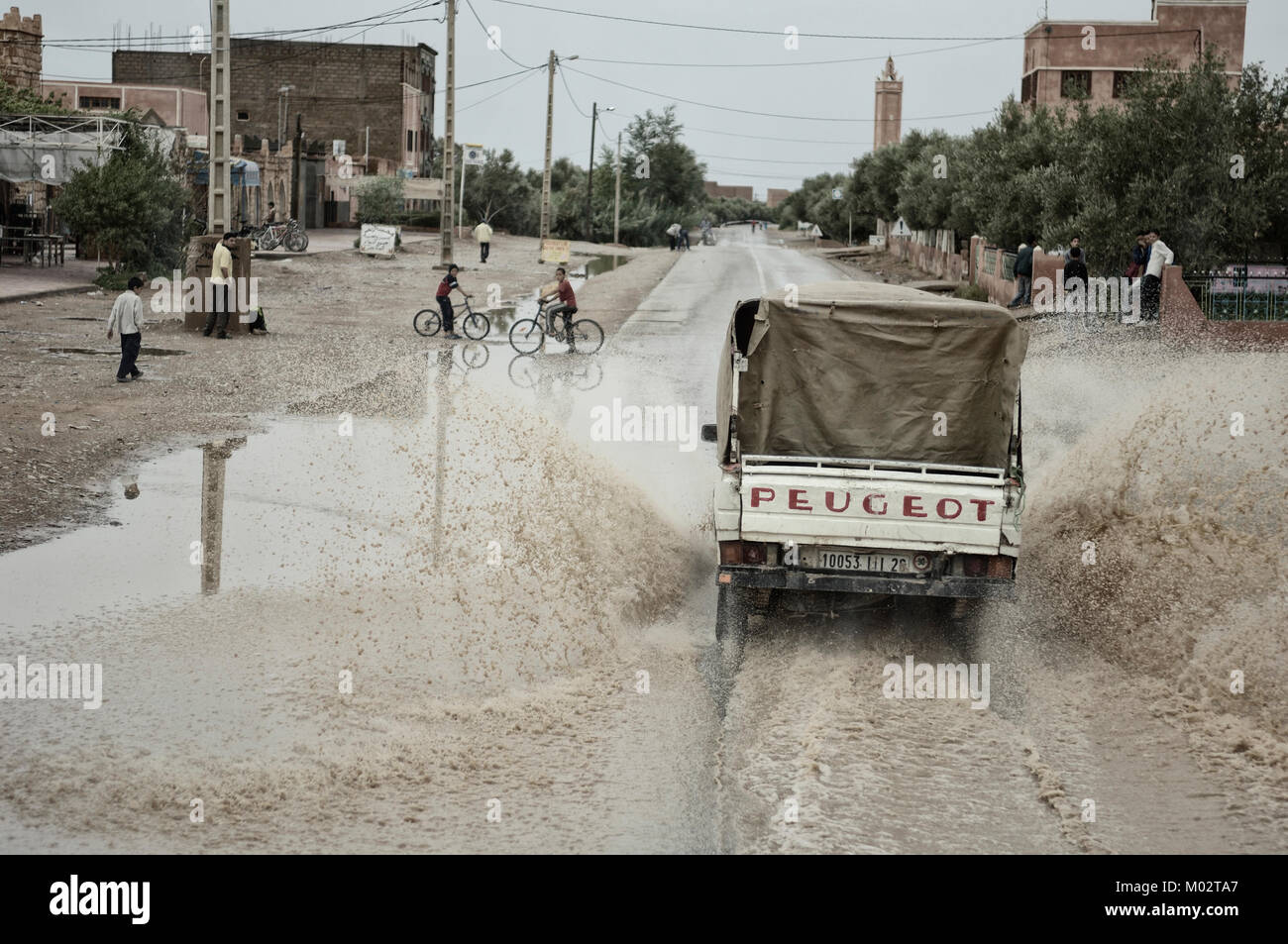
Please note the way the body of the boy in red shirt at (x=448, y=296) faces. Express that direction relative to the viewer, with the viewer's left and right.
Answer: facing to the right of the viewer

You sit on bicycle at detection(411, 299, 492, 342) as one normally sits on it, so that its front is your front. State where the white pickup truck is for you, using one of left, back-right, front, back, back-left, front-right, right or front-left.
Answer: right

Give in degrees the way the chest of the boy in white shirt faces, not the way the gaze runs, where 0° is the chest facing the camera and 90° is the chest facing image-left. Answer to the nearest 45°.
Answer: approximately 225°

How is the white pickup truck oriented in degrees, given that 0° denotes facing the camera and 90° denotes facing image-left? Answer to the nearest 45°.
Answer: approximately 180°

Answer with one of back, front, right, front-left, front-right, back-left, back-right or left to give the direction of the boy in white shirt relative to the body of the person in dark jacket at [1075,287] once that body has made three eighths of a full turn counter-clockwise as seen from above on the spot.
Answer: front

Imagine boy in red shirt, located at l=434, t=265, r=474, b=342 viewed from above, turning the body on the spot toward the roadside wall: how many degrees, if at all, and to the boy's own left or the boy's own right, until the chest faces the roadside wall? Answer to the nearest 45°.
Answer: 0° — they already face it

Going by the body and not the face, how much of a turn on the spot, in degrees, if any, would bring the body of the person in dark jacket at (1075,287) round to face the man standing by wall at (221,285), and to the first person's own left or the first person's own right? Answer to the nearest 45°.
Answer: approximately 90° to the first person's own left

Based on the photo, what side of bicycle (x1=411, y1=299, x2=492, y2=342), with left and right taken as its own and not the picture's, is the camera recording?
right

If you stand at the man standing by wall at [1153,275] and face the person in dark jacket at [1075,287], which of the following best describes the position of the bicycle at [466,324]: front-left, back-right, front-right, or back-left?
front-left
